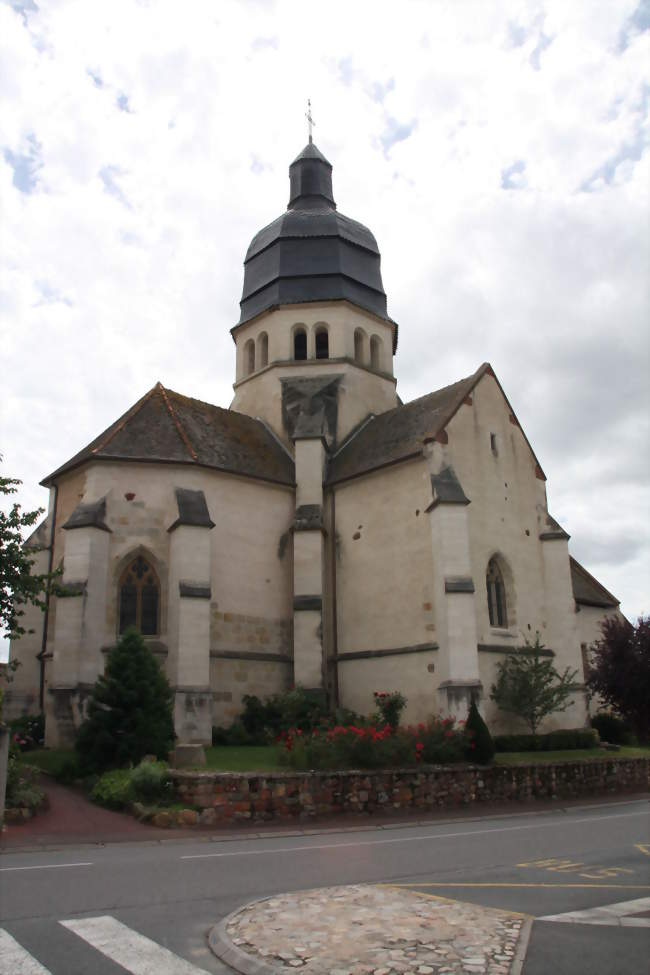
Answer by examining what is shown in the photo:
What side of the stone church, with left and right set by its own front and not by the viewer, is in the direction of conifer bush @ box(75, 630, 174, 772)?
back

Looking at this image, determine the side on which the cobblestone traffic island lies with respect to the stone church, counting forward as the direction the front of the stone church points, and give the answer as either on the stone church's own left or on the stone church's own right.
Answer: on the stone church's own right

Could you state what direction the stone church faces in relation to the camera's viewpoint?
facing away from the viewer and to the right of the viewer

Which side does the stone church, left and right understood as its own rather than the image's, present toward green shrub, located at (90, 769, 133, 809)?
back

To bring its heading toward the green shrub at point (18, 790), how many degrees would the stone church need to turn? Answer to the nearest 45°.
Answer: approximately 180°
